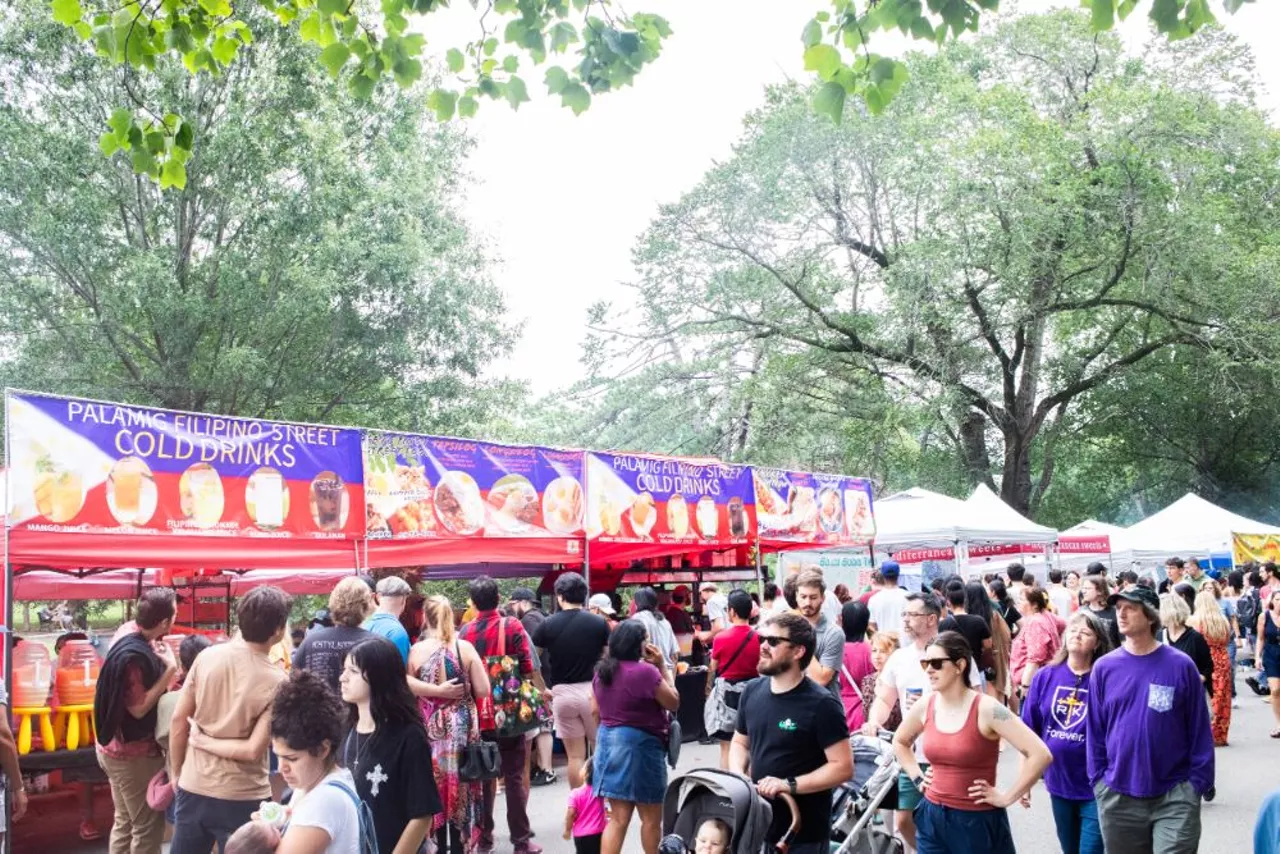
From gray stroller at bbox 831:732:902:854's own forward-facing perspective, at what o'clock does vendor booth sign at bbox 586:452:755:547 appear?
The vendor booth sign is roughly at 4 o'clock from the gray stroller.

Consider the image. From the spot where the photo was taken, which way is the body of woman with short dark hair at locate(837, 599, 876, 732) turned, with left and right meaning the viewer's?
facing away from the viewer

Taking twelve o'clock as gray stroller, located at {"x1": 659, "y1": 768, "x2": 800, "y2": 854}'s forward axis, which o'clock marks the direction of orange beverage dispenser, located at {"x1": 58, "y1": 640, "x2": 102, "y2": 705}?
The orange beverage dispenser is roughly at 3 o'clock from the gray stroller.

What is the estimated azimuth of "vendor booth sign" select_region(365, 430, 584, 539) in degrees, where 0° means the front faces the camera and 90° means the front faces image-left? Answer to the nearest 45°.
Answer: approximately 315°

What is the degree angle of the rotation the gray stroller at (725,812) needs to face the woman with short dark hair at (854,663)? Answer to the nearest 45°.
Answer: approximately 135° to its right

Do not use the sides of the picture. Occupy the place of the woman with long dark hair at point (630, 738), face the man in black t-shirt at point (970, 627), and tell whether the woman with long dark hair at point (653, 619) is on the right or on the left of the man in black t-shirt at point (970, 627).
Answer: left

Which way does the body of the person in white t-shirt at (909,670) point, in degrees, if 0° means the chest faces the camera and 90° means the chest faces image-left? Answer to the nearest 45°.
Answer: approximately 45°

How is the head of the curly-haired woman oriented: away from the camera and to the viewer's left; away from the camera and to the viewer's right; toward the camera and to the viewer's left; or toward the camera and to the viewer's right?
toward the camera and to the viewer's left

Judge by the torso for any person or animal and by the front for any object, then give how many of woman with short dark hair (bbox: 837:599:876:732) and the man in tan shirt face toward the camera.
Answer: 0
